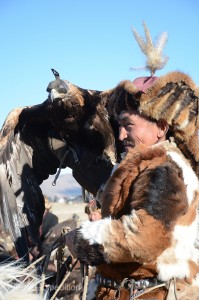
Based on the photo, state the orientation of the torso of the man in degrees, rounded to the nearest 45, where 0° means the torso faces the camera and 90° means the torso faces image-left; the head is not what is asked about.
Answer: approximately 90°
